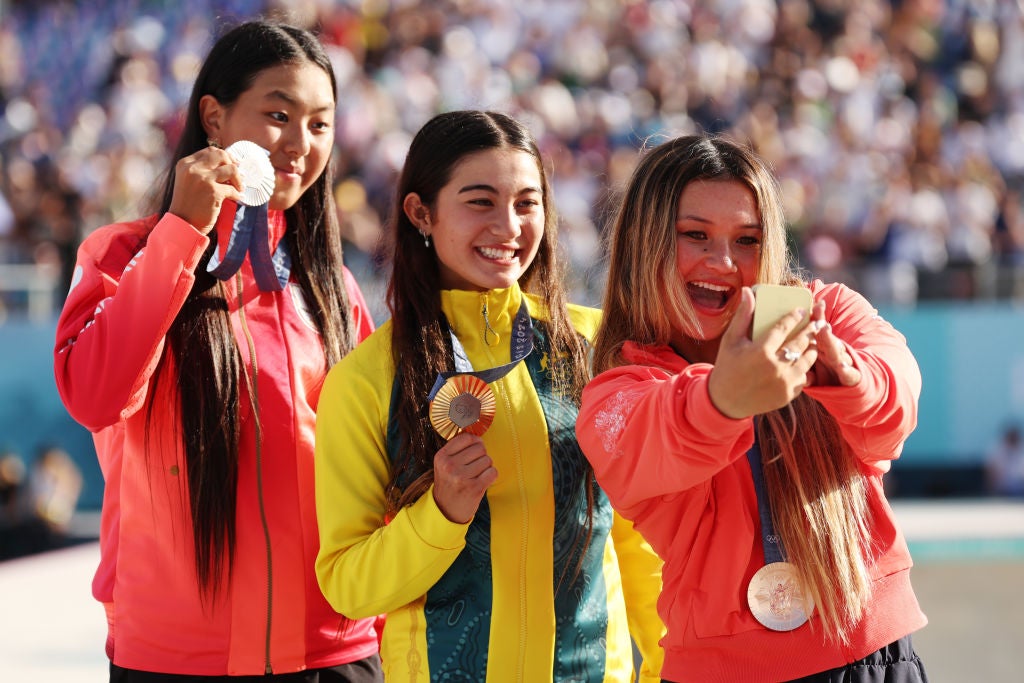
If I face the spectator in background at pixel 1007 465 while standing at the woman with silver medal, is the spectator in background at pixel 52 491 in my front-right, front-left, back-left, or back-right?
front-left

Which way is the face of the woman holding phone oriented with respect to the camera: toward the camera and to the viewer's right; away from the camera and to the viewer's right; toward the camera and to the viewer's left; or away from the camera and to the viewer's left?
toward the camera and to the viewer's right

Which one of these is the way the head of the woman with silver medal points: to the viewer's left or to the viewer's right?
to the viewer's right

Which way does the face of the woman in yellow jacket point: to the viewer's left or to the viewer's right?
to the viewer's right

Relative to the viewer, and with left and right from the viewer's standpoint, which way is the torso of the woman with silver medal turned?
facing the viewer and to the right of the viewer

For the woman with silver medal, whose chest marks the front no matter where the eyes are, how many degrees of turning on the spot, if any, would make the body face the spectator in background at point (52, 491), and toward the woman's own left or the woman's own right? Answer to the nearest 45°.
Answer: approximately 135° to the woman's own left

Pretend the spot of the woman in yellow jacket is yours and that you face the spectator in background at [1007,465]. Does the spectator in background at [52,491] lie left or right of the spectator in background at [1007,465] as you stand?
left

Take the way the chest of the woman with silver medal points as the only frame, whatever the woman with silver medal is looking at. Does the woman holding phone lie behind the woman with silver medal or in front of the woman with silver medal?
in front

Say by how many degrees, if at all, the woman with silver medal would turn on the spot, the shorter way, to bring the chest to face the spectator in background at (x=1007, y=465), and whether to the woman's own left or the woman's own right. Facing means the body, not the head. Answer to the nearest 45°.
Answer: approximately 90° to the woman's own left

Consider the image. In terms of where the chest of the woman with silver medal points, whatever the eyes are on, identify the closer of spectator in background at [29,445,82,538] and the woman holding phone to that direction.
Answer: the woman holding phone

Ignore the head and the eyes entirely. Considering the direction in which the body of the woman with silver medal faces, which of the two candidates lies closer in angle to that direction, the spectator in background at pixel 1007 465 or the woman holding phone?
the woman holding phone

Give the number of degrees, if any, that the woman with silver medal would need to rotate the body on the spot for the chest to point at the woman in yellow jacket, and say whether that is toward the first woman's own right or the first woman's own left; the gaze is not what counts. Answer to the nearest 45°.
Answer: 0° — they already face them
